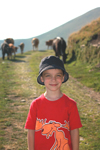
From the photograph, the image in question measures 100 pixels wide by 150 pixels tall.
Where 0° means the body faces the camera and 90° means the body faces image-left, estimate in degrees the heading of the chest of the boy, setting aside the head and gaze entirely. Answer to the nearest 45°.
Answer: approximately 0°
